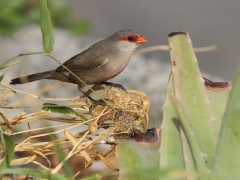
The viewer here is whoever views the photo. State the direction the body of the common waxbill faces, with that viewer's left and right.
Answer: facing to the right of the viewer

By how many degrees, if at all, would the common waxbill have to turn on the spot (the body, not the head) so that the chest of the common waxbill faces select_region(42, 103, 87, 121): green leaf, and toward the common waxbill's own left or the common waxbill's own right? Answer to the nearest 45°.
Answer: approximately 90° to the common waxbill's own right
